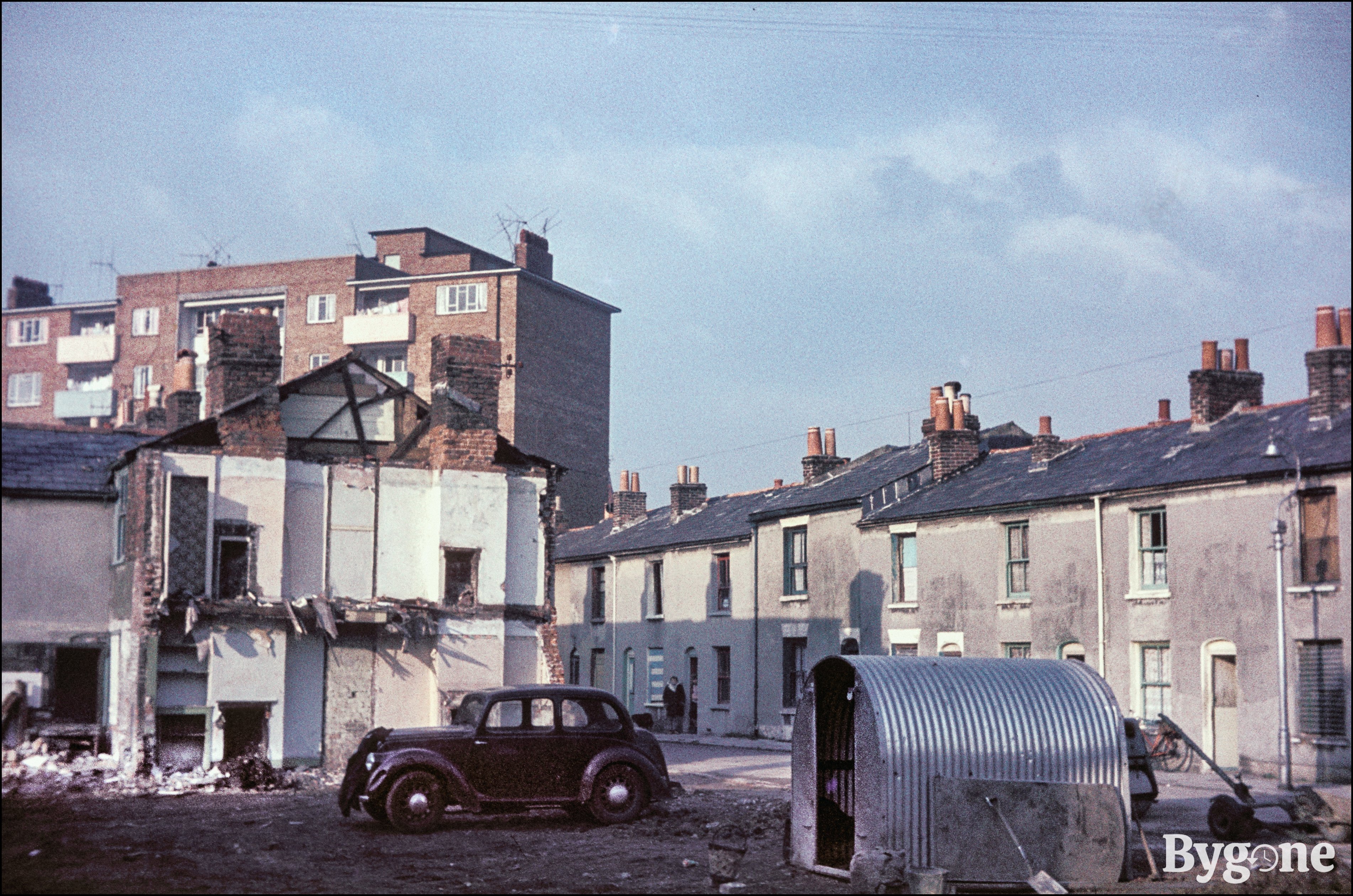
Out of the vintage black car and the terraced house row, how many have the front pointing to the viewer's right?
0

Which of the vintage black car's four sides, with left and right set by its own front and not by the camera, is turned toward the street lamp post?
back

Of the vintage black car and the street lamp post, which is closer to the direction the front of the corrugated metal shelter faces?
the vintage black car

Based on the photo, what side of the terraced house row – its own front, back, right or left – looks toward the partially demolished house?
front

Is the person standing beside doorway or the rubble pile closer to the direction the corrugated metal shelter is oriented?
the rubble pile

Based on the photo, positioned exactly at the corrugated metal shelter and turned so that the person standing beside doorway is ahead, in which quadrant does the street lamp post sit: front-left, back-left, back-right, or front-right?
front-right

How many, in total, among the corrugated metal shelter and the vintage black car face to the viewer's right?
0

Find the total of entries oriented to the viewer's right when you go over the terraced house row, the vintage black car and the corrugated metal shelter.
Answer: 0

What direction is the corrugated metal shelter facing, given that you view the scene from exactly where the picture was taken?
facing the viewer and to the left of the viewer

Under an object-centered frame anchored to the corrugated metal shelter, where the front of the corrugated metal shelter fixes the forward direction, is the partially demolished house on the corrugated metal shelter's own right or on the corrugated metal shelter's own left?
on the corrugated metal shelter's own right

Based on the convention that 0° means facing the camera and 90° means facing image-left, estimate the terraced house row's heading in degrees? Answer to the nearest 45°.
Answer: approximately 45°

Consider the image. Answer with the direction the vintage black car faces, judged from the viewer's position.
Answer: facing to the left of the viewer

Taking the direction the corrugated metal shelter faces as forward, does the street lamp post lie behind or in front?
behind
